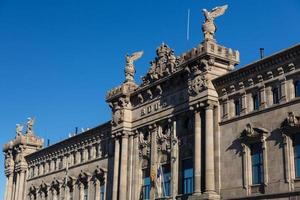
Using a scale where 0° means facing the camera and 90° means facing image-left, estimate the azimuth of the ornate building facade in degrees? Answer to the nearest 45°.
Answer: approximately 45°
